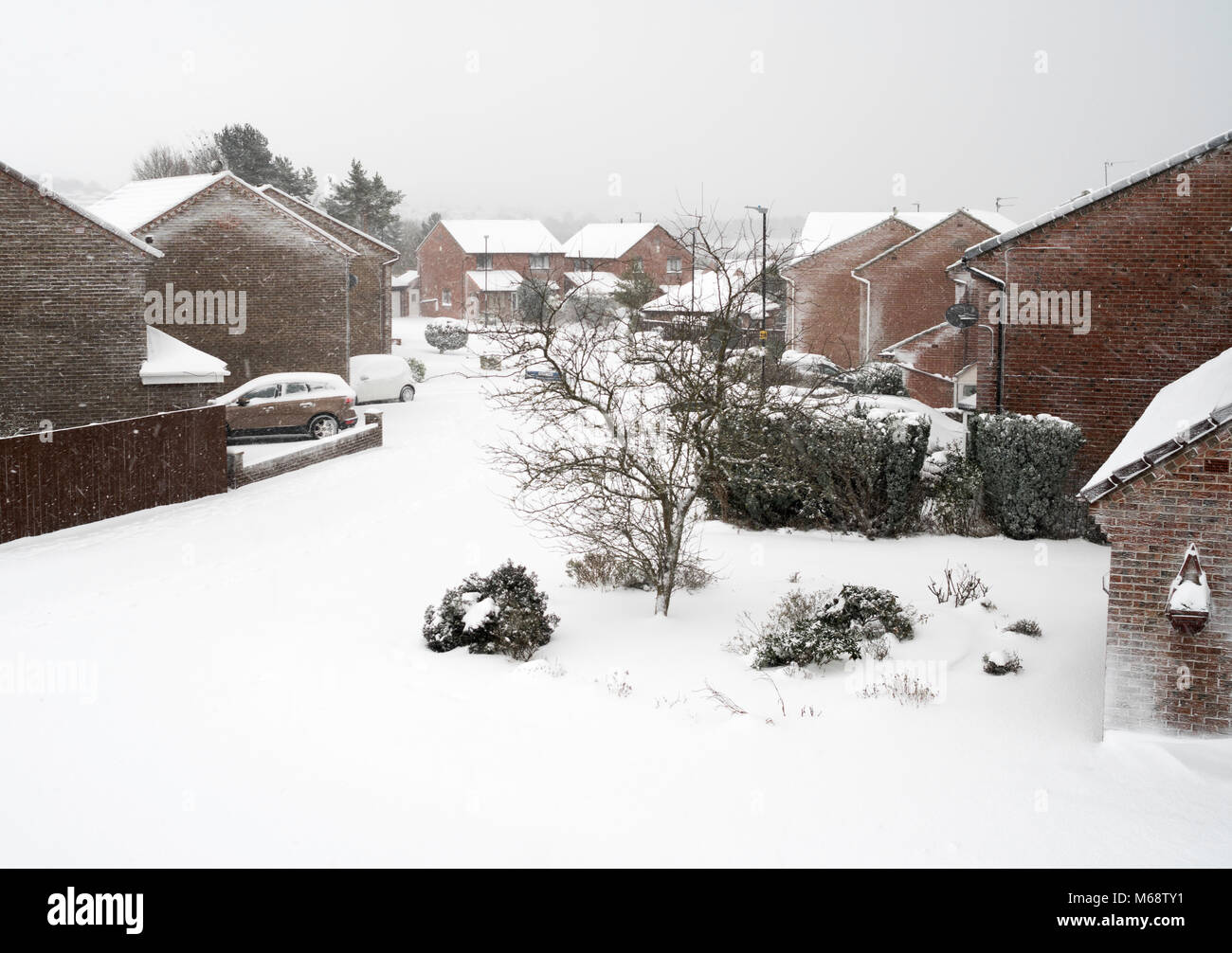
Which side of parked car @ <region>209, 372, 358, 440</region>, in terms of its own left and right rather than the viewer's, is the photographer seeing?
left

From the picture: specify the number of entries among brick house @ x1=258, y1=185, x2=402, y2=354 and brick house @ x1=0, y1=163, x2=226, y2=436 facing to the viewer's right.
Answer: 2

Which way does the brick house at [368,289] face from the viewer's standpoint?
to the viewer's right

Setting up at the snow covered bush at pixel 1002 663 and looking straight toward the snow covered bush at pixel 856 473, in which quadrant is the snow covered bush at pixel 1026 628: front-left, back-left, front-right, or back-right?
front-right

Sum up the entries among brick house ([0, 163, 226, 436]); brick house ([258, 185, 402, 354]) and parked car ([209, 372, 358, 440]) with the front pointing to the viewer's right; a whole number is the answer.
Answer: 2

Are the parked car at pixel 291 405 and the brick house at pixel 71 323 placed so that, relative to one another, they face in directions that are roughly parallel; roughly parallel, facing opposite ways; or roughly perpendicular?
roughly parallel, facing opposite ways

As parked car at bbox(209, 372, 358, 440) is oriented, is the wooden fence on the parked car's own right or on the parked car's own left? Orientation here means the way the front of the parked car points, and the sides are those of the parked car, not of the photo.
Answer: on the parked car's own left

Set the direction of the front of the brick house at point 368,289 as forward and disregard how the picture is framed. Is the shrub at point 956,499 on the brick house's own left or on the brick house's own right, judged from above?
on the brick house's own right

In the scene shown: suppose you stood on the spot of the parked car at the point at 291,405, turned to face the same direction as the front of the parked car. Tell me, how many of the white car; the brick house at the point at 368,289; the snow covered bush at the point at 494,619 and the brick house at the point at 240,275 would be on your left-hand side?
1

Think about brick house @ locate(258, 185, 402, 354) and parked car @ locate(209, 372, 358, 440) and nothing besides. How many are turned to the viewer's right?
1

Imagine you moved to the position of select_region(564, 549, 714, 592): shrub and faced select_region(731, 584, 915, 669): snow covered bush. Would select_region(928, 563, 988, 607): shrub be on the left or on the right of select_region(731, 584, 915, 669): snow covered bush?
left

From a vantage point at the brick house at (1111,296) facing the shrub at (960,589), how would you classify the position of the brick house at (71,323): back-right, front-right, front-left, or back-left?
front-right

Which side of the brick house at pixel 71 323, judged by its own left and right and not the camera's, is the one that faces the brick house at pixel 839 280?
front

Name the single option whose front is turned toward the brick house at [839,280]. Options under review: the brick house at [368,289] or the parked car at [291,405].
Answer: the brick house at [368,289]

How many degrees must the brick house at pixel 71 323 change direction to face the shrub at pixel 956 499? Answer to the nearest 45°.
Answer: approximately 45° to its right

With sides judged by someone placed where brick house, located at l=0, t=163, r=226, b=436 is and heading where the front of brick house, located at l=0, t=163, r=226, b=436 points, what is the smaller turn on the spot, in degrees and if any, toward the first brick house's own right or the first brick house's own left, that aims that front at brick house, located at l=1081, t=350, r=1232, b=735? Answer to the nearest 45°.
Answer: approximately 45° to the first brick house's own right

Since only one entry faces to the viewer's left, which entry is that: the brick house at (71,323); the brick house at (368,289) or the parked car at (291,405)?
the parked car

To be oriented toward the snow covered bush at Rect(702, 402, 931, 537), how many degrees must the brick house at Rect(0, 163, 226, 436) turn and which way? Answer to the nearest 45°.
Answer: approximately 45° to its right

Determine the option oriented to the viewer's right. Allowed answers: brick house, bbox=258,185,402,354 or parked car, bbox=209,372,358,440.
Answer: the brick house
